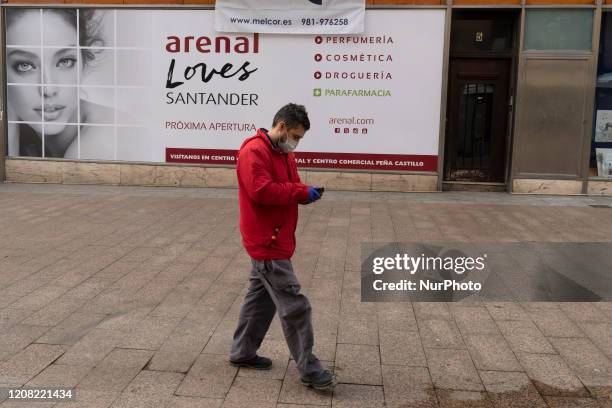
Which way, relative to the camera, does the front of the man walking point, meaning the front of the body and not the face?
to the viewer's right

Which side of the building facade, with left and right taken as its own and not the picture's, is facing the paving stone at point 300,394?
front

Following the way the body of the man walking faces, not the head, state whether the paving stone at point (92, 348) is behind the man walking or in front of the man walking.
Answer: behind

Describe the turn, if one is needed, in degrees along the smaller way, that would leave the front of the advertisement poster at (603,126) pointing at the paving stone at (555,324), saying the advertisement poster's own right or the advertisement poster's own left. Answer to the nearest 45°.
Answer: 0° — it already faces it

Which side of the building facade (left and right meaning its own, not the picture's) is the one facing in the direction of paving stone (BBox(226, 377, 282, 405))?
front

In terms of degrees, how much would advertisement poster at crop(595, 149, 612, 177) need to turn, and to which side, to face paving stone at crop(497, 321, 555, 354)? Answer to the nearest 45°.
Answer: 0° — it already faces it

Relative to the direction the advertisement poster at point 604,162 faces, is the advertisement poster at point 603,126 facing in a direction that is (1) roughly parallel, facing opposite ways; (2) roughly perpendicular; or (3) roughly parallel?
roughly parallel

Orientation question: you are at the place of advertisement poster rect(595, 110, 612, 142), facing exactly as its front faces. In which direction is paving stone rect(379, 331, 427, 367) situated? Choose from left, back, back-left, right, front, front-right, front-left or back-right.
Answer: front

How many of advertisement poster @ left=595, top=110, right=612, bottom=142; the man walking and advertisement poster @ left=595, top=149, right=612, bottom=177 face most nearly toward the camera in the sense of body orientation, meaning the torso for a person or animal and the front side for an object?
2

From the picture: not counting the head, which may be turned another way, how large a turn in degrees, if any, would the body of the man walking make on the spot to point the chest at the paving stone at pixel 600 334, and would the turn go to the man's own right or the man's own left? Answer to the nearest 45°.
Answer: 0° — they already face it

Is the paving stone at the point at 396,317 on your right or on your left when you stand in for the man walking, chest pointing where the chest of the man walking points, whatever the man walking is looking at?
on your left

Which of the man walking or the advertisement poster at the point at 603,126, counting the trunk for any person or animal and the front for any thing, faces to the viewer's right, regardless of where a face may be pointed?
the man walking

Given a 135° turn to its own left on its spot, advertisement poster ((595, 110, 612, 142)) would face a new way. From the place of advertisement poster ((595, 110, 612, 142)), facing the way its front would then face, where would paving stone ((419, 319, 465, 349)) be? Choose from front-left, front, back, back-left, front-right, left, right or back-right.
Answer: back-right

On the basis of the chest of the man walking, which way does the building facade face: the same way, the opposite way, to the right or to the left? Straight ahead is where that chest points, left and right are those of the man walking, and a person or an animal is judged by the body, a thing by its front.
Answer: to the right

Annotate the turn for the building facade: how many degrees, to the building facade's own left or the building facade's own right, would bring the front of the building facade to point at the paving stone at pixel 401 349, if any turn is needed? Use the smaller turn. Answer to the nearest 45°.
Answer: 0° — it already faces it

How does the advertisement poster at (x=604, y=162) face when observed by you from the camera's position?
facing the viewer
